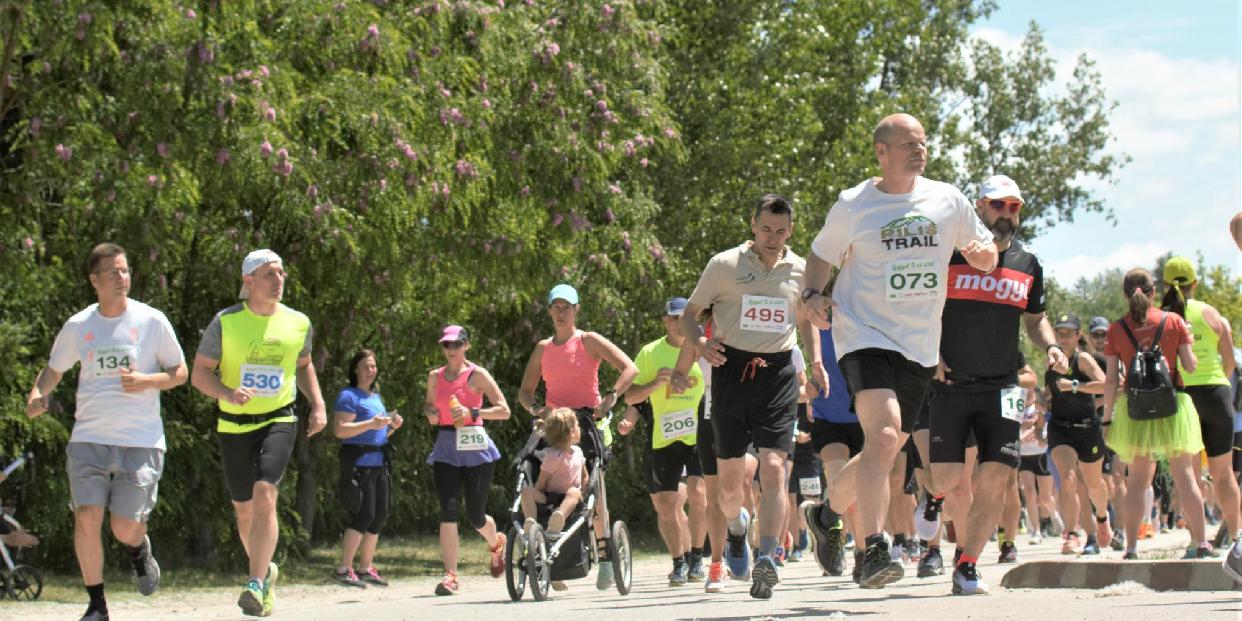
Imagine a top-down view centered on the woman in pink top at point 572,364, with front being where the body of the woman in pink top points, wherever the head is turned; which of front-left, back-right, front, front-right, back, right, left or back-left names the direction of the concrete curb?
front-left

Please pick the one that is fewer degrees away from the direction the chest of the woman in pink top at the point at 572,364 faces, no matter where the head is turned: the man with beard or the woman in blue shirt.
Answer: the man with beard

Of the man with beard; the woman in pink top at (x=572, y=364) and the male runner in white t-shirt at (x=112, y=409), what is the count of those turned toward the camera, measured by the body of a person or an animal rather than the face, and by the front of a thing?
3

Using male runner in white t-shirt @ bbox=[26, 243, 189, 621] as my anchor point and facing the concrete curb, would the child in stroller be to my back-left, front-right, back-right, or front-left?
front-left

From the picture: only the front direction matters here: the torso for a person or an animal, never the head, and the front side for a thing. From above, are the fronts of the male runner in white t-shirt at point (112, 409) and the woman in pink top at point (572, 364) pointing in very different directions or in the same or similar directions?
same or similar directions

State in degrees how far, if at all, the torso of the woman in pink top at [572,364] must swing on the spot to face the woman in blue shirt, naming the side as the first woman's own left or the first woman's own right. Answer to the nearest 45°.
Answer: approximately 135° to the first woman's own right

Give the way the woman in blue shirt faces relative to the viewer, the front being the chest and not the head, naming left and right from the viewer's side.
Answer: facing the viewer and to the right of the viewer

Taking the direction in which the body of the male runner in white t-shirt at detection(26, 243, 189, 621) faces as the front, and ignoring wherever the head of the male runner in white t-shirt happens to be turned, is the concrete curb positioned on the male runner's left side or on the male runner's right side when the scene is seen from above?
on the male runner's left side

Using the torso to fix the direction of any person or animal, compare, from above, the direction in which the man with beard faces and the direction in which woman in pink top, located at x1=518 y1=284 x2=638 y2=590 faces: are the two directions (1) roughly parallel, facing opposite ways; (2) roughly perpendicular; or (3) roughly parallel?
roughly parallel

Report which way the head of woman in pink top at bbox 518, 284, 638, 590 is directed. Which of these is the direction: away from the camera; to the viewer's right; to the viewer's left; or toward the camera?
toward the camera

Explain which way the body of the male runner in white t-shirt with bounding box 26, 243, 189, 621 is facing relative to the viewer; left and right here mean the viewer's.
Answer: facing the viewer

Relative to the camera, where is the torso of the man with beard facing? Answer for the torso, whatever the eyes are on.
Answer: toward the camera
